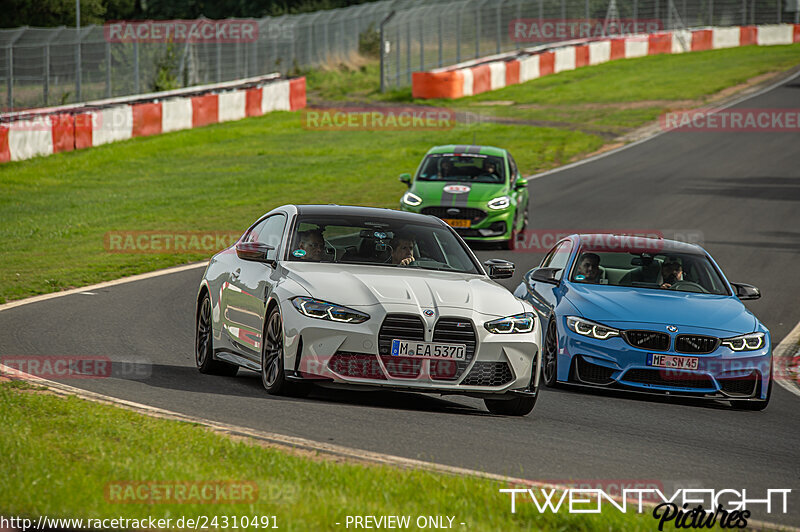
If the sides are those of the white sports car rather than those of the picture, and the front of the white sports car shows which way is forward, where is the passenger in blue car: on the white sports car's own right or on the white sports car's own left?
on the white sports car's own left

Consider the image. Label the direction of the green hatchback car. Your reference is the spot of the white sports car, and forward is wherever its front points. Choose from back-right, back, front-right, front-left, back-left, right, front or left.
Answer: back-left

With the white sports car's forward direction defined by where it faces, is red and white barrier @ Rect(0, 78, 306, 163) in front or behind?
behind

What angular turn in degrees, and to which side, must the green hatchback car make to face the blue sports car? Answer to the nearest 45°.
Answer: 0° — it already faces it

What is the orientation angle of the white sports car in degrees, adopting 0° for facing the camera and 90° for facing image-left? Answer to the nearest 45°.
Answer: approximately 315°

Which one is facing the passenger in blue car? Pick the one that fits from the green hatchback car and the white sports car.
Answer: the green hatchback car

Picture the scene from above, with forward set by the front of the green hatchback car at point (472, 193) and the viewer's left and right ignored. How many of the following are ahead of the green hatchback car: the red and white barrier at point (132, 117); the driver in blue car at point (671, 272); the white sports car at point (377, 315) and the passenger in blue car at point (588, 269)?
3

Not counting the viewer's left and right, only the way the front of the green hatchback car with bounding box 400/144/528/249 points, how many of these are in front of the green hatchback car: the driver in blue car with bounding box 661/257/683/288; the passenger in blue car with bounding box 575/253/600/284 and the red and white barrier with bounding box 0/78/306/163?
2

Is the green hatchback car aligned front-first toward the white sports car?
yes

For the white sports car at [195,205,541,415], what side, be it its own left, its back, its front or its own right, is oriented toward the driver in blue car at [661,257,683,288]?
left

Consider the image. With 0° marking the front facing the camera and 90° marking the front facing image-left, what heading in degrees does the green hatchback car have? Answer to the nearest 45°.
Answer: approximately 0°
